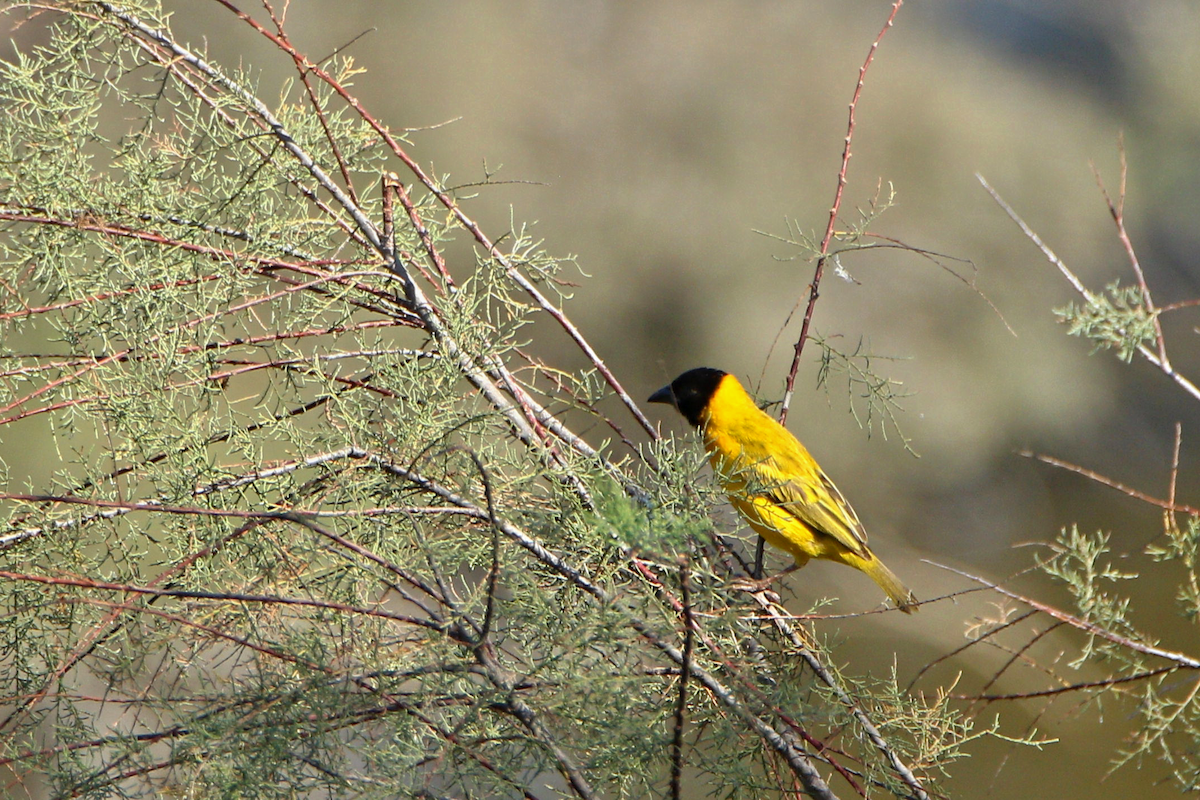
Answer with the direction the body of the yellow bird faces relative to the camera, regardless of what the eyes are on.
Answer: to the viewer's left
